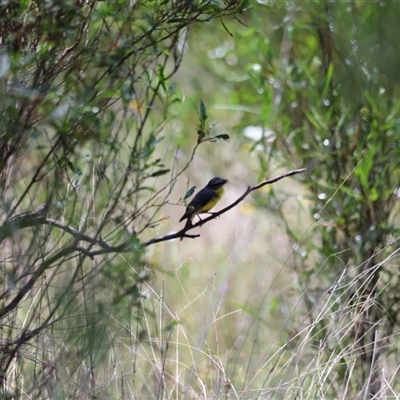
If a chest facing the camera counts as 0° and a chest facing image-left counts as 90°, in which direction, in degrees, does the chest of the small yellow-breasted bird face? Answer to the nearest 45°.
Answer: approximately 270°
